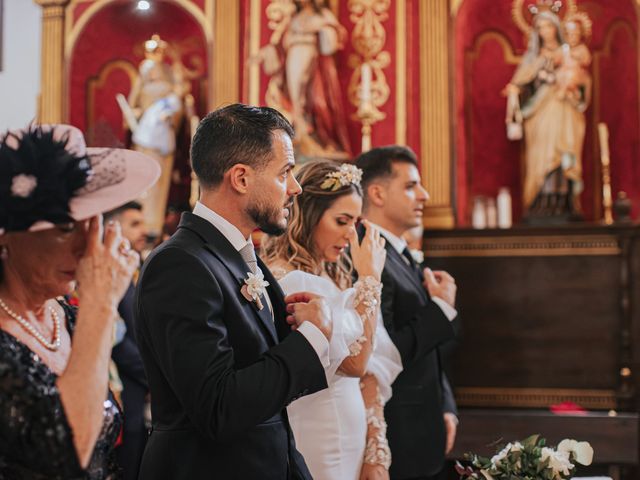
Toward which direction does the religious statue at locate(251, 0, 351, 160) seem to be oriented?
toward the camera

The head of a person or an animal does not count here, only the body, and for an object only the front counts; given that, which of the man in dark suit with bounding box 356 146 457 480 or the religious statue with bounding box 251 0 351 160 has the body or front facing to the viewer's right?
the man in dark suit

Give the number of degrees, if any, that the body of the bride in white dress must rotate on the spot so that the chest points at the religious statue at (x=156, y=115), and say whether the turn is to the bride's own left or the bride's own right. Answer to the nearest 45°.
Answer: approximately 135° to the bride's own left

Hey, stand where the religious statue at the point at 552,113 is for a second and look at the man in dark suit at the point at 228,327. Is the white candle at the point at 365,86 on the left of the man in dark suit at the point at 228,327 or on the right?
right

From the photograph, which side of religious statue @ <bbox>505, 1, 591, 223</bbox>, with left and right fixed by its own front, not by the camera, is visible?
front

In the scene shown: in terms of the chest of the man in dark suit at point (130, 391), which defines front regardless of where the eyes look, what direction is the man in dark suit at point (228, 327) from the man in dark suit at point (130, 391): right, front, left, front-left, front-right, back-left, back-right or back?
front-right

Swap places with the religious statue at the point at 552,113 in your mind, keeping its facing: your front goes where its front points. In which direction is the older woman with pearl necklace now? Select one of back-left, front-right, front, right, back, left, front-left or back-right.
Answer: front

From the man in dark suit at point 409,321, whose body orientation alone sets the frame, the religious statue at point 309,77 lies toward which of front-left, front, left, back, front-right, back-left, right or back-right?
left

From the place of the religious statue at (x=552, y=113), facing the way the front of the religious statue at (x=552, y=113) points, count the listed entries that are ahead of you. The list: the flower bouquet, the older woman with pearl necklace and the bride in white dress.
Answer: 3

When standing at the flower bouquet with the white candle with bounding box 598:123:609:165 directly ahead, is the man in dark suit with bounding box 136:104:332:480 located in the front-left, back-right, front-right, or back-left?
back-left

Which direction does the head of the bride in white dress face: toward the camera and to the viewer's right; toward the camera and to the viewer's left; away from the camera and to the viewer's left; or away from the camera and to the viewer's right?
toward the camera and to the viewer's right

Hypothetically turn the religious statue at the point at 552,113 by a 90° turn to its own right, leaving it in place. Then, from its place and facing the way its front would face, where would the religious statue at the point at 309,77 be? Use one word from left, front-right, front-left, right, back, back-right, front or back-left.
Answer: front

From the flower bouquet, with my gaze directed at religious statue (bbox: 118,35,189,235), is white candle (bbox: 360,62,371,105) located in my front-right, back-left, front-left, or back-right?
front-right

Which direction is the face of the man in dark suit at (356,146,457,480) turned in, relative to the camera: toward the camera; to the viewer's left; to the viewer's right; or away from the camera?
to the viewer's right

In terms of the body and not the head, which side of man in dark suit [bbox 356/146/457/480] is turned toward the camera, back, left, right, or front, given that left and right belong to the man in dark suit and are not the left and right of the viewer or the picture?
right

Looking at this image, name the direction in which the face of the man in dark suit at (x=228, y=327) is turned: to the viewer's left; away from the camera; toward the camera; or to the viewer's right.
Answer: to the viewer's right

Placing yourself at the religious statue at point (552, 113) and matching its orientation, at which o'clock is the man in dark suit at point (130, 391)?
The man in dark suit is roughly at 1 o'clock from the religious statue.
